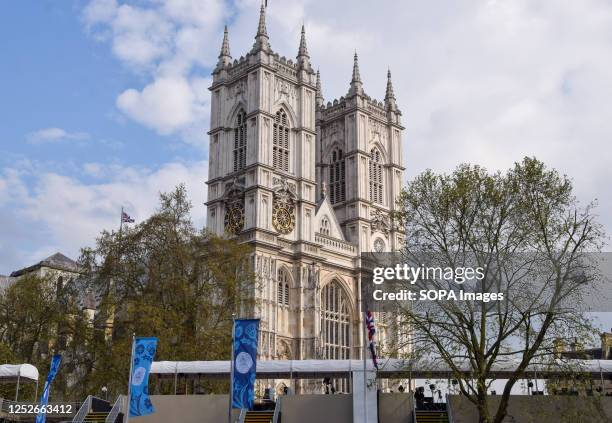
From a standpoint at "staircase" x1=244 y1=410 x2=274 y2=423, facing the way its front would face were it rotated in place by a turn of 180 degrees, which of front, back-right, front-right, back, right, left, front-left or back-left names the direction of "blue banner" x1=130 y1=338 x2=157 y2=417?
back-left

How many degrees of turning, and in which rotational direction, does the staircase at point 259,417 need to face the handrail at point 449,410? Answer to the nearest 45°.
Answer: approximately 90° to its left

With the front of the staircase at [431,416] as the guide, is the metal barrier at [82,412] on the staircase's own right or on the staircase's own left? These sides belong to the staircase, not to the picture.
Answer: on the staircase's own right

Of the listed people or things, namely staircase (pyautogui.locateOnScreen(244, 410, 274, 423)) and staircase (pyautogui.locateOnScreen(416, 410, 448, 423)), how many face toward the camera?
2

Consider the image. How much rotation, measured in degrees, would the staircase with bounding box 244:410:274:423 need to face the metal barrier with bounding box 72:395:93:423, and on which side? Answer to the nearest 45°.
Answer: approximately 90° to its right

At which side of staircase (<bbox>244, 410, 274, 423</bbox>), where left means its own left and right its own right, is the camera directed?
front

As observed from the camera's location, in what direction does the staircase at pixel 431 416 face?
facing the viewer

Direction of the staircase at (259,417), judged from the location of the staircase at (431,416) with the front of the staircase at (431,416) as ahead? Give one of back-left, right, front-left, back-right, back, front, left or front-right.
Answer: right

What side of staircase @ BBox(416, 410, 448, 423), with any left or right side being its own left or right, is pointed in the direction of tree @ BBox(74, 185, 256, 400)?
right

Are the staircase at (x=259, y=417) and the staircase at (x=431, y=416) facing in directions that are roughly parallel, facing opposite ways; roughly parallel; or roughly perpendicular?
roughly parallel
